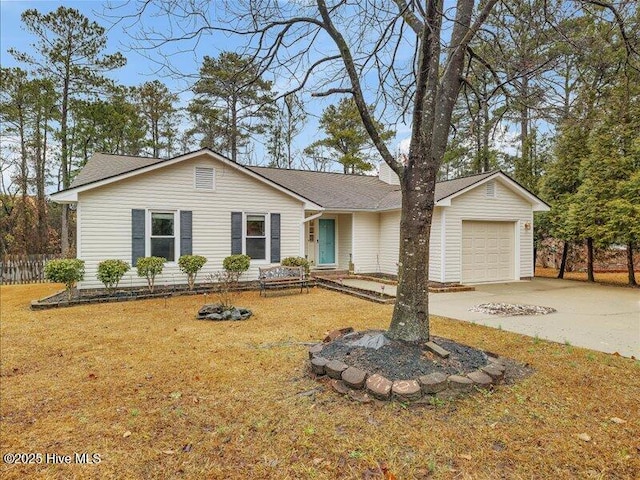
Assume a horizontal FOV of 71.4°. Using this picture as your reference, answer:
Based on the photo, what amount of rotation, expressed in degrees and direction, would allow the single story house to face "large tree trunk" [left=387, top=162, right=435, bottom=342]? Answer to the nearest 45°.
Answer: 0° — it already faces it

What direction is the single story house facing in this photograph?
toward the camera

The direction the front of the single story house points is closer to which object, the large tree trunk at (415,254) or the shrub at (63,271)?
the large tree trunk

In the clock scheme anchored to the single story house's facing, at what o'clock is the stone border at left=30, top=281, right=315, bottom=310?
The stone border is roughly at 2 o'clock from the single story house.

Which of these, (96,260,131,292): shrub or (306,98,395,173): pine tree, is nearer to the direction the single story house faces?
the shrub

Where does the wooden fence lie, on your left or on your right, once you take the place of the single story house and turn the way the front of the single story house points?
on your right

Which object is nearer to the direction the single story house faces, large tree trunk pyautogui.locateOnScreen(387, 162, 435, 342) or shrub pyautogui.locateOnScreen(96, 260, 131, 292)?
the large tree trunk

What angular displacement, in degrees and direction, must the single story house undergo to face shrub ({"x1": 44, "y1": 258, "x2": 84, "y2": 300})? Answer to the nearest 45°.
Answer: approximately 45° to its right

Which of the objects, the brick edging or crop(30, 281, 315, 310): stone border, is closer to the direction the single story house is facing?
the brick edging

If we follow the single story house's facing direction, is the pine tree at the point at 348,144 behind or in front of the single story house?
behind
